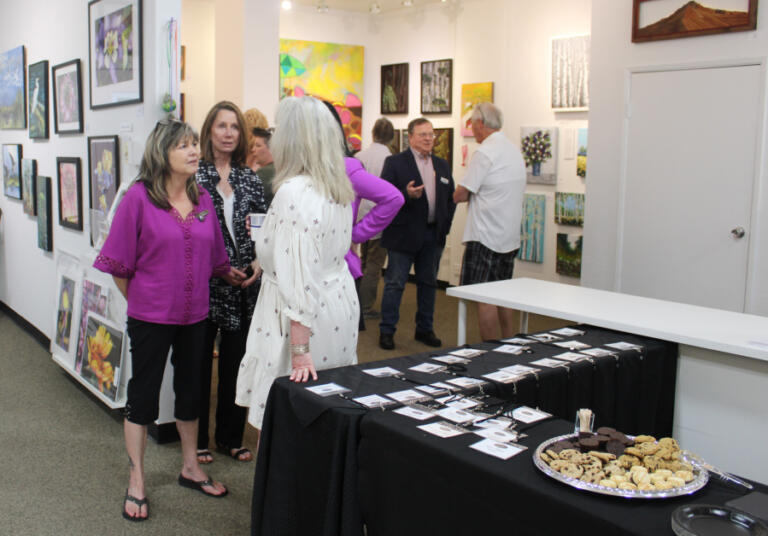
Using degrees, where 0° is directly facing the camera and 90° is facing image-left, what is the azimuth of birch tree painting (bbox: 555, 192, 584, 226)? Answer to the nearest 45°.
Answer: approximately 0°

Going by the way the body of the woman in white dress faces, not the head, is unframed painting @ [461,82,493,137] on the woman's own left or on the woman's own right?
on the woman's own right

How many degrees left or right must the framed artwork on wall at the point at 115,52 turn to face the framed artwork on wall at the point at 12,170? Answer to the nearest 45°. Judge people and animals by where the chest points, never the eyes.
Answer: approximately 135° to its right

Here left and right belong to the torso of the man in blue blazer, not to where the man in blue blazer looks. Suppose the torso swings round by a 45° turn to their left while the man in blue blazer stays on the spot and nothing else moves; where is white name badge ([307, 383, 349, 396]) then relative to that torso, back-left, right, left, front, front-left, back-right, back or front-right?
right

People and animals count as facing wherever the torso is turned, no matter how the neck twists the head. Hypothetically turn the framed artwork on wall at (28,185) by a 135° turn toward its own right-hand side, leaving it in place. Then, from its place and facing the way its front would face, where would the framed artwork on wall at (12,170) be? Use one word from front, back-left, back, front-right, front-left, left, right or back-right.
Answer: front

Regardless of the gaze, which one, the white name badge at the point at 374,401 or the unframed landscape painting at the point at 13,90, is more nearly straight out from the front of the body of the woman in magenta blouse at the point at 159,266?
the white name badge

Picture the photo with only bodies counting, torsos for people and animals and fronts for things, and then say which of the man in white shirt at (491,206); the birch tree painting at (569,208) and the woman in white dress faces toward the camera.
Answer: the birch tree painting

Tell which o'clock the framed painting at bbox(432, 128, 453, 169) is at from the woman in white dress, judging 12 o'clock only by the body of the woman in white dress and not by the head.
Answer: The framed painting is roughly at 2 o'clock from the woman in white dress.

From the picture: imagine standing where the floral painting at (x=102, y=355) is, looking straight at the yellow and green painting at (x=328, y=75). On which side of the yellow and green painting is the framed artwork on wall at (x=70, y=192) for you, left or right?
left

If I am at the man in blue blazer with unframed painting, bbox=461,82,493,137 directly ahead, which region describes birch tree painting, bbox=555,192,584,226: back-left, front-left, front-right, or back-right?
front-right
